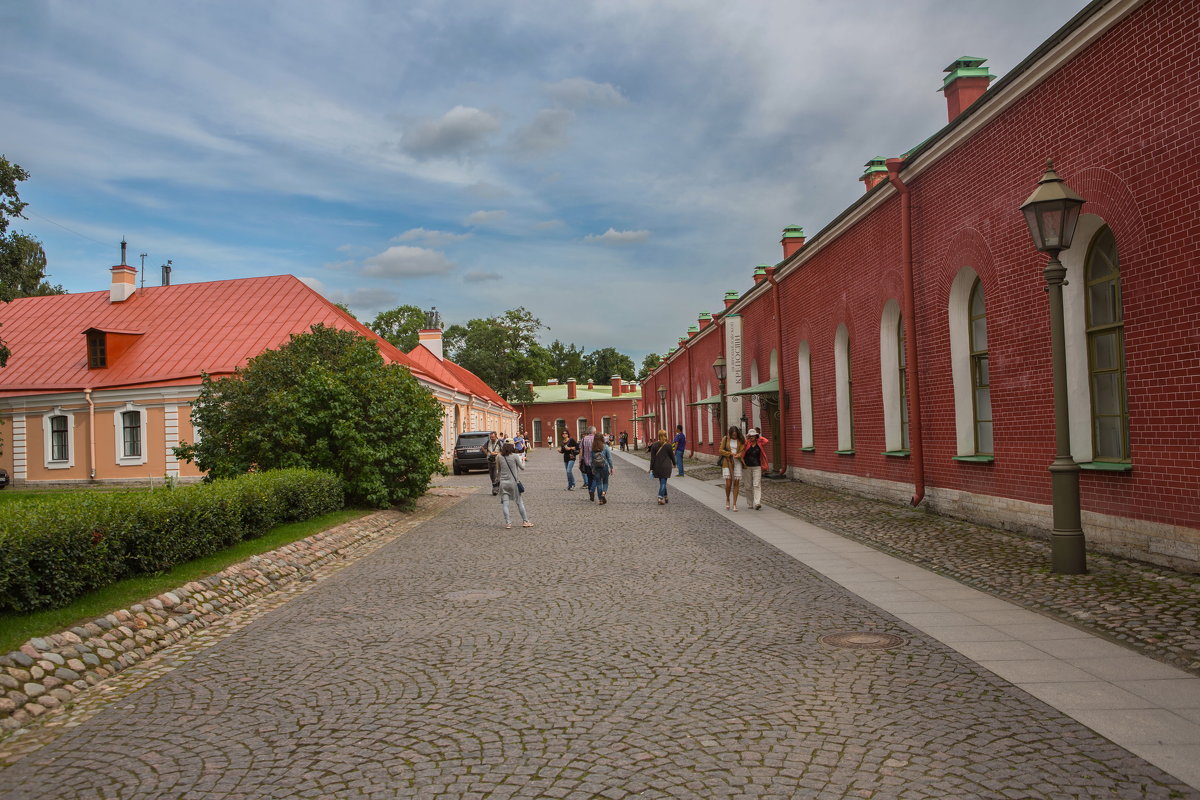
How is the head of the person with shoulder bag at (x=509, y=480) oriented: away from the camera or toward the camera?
away from the camera

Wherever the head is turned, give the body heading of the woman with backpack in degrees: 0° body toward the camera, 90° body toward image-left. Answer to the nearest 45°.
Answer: approximately 180°

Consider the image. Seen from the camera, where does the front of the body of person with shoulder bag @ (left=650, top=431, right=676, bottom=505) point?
away from the camera

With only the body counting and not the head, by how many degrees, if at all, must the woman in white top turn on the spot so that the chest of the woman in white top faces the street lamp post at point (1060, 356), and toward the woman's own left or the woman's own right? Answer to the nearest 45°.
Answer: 0° — they already face it

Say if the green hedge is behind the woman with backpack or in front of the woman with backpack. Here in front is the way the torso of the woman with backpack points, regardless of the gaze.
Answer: behind

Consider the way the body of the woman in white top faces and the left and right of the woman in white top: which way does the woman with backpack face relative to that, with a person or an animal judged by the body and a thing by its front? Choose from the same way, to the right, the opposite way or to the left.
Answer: the opposite way

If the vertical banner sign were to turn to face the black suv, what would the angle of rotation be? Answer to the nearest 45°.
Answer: approximately 90° to its right

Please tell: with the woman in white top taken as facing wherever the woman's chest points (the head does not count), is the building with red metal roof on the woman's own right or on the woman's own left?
on the woman's own right

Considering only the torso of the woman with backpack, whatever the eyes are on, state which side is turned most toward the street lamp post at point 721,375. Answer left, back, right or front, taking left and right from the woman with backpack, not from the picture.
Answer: front
